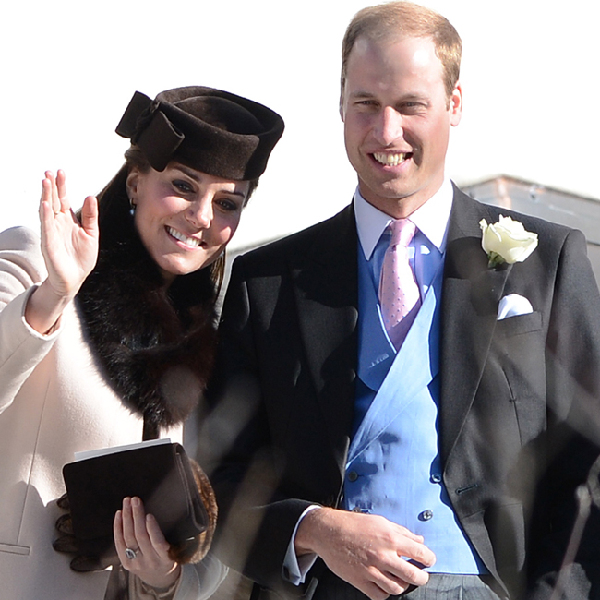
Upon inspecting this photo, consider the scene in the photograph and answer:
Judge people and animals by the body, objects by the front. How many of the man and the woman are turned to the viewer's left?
0

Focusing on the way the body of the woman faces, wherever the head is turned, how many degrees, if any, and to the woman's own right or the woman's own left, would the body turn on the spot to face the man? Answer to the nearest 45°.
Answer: approximately 45° to the woman's own left

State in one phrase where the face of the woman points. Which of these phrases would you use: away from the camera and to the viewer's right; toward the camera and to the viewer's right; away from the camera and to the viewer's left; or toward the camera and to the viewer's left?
toward the camera and to the viewer's right

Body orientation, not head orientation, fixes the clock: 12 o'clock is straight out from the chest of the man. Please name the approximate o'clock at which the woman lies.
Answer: The woman is roughly at 3 o'clock from the man.

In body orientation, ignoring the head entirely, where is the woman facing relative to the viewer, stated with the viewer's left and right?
facing the viewer and to the right of the viewer

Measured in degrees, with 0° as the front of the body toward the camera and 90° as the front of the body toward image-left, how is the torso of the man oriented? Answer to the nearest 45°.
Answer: approximately 0°
